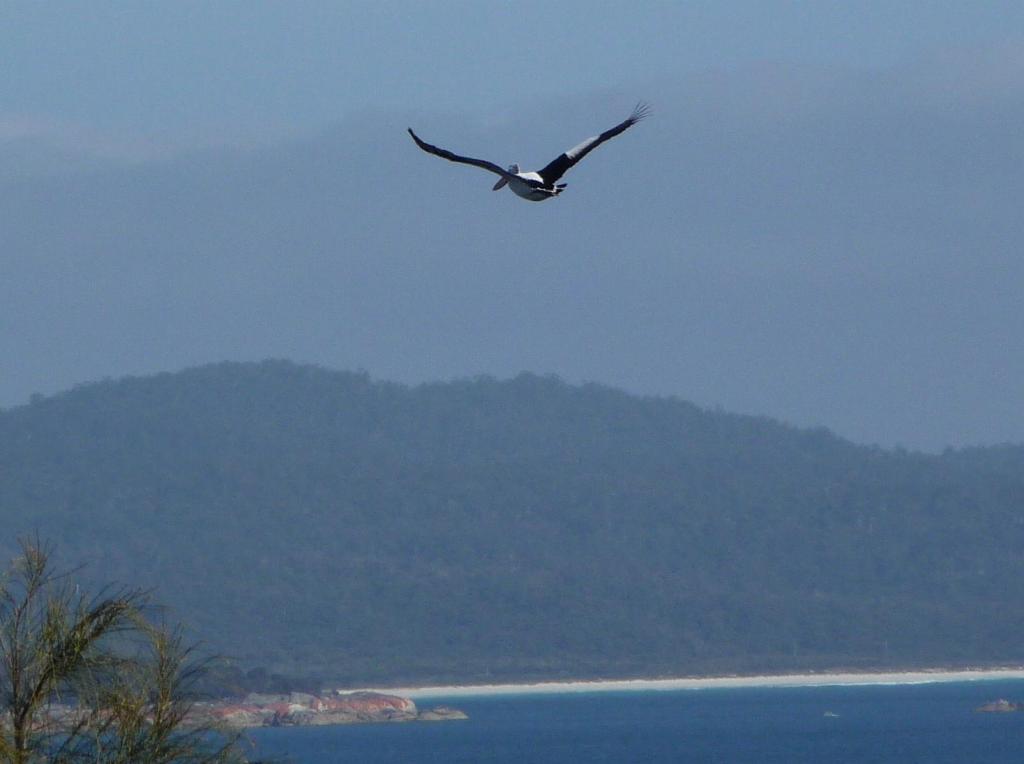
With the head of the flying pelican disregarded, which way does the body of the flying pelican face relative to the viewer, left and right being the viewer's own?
facing away from the viewer and to the left of the viewer
